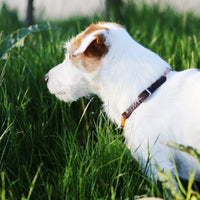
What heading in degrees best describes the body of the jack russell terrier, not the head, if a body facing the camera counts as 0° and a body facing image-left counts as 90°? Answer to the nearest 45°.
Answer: approximately 90°

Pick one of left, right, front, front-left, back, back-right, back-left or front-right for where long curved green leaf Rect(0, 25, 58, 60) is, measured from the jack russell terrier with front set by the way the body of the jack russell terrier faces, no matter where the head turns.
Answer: front-right
